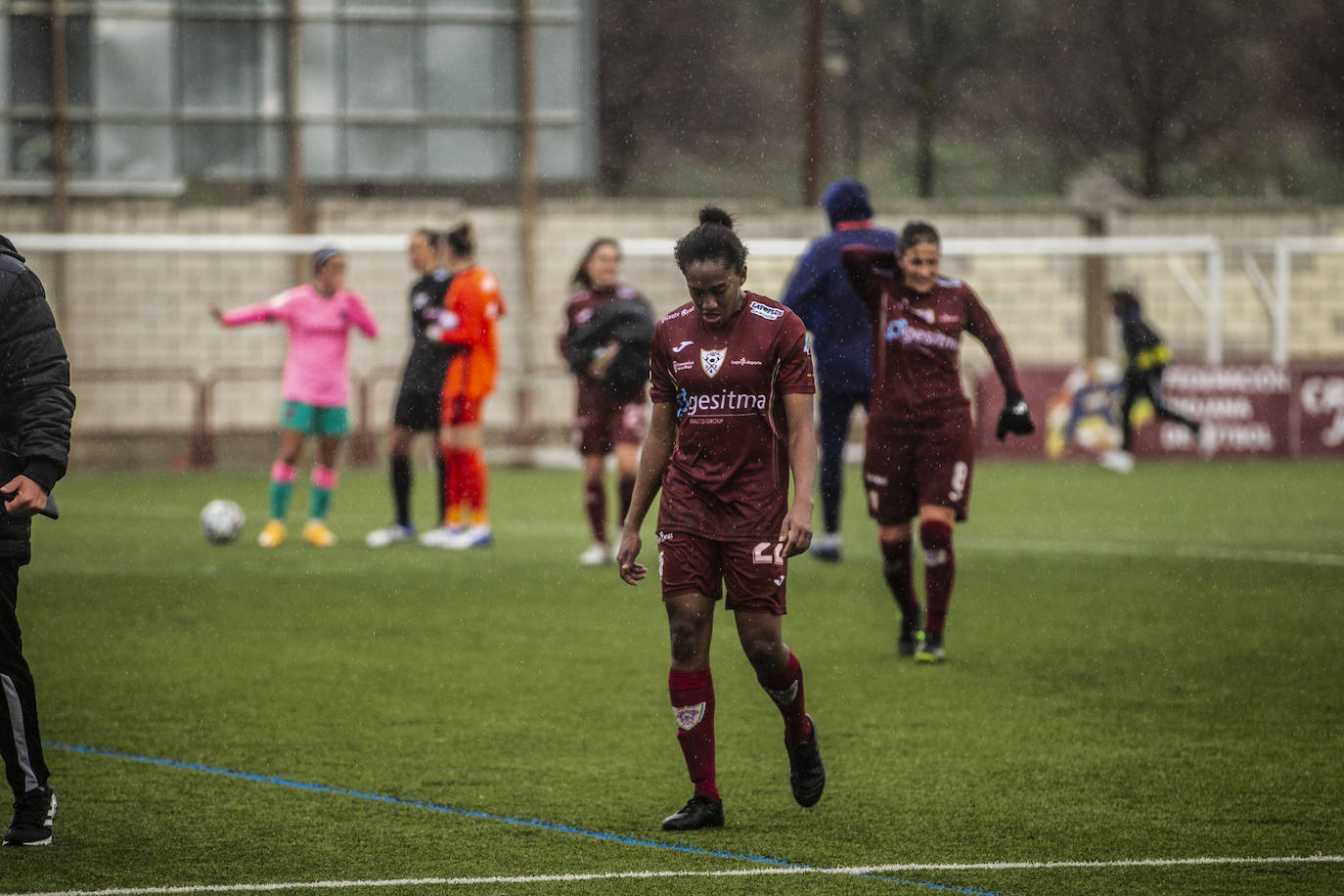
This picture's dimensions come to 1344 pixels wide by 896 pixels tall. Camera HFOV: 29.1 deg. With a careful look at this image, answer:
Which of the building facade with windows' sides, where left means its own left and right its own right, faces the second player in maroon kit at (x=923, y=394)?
front

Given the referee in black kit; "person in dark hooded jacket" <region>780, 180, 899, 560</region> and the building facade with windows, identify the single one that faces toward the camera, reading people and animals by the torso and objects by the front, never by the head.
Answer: the building facade with windows

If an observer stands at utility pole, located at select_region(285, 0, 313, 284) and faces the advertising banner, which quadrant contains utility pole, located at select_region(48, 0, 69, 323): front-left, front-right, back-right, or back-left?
back-right

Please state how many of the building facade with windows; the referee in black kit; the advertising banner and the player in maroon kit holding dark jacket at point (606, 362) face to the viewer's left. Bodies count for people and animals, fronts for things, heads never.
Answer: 1

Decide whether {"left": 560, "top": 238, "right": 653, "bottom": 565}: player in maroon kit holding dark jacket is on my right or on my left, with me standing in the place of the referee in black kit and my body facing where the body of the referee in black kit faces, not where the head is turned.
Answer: on my left

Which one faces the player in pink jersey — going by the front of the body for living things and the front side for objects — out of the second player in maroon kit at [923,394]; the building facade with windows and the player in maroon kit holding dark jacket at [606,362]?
the building facade with windows

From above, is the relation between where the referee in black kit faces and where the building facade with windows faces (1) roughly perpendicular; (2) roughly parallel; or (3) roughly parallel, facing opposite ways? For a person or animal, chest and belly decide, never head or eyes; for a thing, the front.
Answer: roughly perpendicular

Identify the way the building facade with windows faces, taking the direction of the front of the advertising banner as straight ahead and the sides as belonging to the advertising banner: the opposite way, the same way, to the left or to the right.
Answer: the same way

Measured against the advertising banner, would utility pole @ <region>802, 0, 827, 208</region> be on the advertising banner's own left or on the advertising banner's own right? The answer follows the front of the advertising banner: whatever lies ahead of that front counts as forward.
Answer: on the advertising banner's own right

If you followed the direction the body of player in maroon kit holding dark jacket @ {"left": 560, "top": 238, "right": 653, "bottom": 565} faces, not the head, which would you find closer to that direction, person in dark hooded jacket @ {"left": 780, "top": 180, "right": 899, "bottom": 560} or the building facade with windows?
the person in dark hooded jacket

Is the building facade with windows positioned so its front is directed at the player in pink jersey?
yes

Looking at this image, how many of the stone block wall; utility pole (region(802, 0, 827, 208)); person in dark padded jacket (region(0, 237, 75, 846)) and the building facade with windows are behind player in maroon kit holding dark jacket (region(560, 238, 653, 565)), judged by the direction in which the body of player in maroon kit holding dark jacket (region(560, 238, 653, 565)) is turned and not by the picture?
3

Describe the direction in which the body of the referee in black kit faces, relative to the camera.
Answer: to the viewer's left

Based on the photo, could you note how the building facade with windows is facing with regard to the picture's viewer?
facing the viewer

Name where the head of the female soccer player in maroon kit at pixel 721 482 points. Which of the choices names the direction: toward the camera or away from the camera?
toward the camera

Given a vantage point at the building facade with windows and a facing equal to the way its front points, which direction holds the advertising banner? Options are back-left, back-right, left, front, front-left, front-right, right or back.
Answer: front-left

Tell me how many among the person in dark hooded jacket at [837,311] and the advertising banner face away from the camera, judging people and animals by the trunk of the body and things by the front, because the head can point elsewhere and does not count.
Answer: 1

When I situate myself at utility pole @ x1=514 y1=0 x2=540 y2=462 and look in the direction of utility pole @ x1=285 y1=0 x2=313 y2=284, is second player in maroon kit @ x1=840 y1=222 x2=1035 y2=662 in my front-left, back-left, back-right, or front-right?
back-left

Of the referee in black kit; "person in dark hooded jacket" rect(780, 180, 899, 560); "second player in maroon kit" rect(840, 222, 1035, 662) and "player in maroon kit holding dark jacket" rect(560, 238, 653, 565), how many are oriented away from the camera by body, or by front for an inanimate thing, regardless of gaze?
1

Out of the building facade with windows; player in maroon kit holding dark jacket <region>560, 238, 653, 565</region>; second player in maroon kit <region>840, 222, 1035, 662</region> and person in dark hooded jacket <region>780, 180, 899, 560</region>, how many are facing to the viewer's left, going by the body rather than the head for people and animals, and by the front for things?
0

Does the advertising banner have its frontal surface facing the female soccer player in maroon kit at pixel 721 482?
yes
